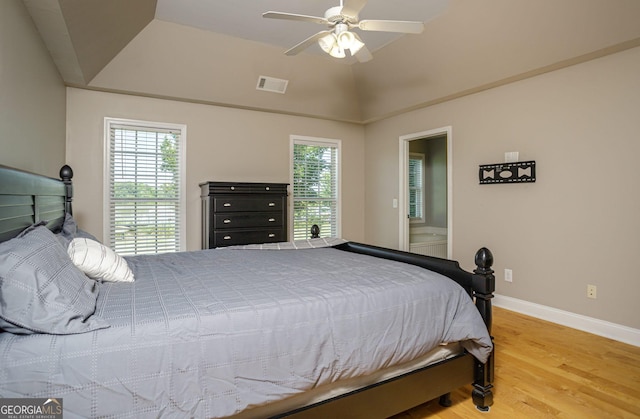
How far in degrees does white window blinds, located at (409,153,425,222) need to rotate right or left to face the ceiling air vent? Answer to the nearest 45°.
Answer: approximately 90° to its right

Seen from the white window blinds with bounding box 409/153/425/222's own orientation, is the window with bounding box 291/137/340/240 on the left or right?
on its right

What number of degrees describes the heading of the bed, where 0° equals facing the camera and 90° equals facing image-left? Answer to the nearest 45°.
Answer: approximately 270°

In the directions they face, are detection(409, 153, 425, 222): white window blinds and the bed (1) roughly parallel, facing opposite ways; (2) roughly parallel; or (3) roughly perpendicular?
roughly perpendicular

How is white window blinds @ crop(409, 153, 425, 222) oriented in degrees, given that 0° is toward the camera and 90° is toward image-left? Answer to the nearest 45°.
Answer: approximately 315°

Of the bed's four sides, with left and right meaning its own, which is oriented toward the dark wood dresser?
left

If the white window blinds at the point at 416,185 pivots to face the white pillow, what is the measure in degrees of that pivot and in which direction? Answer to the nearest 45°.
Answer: approximately 45° to its right

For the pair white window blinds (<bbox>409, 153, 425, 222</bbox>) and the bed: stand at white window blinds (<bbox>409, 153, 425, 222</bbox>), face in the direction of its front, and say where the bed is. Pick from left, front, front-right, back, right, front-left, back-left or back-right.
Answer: front-right

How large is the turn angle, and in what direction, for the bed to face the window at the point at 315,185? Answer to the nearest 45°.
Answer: approximately 90° to its left

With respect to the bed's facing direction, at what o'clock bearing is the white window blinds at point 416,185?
The white window blinds is roughly at 10 o'clock from the bed.
